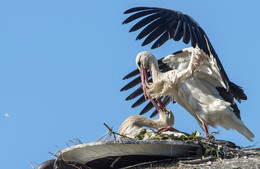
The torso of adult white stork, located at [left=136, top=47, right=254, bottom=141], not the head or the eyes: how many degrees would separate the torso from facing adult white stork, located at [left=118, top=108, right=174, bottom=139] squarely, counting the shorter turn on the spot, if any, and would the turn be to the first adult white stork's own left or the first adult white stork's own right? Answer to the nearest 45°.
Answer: approximately 45° to the first adult white stork's own left

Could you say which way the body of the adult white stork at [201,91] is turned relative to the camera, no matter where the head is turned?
to the viewer's left
